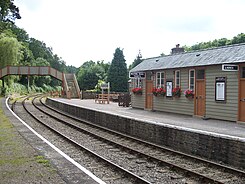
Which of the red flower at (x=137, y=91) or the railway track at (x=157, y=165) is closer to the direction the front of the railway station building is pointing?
the railway track

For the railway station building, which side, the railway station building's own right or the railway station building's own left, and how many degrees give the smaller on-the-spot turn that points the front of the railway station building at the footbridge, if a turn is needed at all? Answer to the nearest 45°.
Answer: approximately 90° to the railway station building's own right

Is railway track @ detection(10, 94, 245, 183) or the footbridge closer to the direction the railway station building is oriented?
the railway track

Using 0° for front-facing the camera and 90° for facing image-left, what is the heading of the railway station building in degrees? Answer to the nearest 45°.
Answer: approximately 45°
